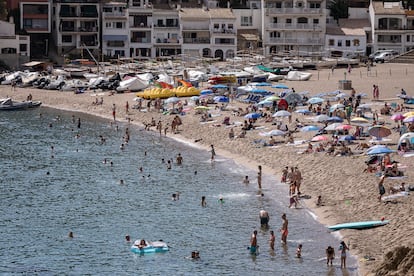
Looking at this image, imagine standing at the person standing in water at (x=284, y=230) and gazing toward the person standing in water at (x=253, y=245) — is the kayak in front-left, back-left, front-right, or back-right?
back-left

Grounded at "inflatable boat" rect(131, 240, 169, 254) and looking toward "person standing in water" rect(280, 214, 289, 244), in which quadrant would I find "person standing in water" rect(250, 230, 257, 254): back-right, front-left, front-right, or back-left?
front-right

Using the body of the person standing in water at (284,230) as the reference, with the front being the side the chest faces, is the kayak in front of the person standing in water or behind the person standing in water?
behind

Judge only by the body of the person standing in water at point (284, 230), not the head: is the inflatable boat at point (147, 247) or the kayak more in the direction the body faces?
the inflatable boat

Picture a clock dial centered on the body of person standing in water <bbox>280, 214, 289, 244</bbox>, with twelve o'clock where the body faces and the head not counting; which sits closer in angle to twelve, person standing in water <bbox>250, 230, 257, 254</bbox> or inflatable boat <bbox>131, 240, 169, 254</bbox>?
the inflatable boat
